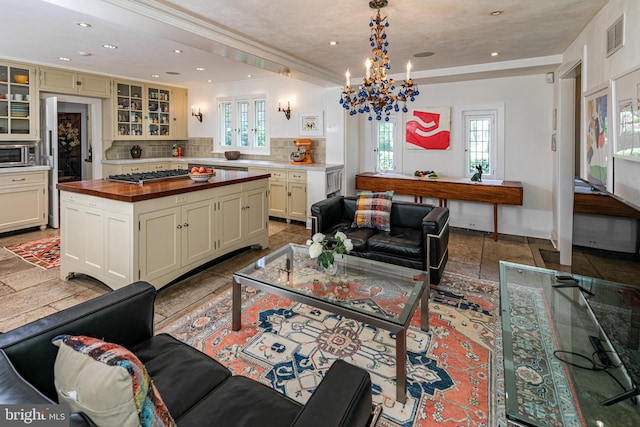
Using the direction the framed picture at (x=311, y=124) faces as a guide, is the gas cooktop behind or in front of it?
in front

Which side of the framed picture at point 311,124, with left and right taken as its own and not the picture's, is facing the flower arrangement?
front

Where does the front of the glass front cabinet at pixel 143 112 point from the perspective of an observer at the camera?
facing the viewer and to the right of the viewer

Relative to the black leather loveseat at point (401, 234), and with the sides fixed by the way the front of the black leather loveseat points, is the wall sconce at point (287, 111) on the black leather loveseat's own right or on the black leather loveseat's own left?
on the black leather loveseat's own right

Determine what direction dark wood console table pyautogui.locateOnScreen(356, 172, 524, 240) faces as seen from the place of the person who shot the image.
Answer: facing the viewer and to the left of the viewer

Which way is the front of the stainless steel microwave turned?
toward the camera

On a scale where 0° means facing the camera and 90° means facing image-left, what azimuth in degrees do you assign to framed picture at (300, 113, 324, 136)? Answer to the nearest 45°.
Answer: approximately 0°
